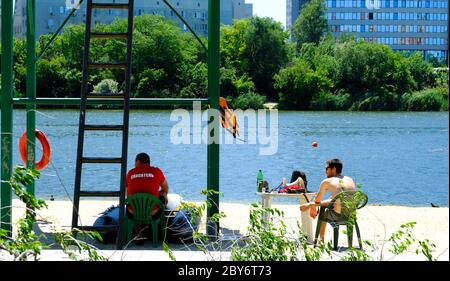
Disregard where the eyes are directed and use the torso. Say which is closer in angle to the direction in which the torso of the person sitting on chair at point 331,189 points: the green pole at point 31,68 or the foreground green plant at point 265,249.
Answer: the green pole

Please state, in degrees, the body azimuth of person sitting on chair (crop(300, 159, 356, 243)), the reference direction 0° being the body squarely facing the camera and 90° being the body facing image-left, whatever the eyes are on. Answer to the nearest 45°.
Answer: approximately 135°

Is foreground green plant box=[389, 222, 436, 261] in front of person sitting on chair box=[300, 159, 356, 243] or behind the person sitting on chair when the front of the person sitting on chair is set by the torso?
behind

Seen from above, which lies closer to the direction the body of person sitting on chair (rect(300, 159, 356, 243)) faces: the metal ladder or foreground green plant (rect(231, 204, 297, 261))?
the metal ladder

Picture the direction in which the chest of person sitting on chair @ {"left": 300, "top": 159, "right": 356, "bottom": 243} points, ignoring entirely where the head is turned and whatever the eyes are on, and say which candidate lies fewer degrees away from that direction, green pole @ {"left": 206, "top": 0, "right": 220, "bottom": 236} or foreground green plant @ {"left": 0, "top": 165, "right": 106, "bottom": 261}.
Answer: the green pole

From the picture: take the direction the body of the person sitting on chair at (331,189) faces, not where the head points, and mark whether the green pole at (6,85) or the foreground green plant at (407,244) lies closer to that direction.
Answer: the green pole

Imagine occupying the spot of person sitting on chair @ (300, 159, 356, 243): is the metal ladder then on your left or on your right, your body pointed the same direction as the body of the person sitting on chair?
on your left
